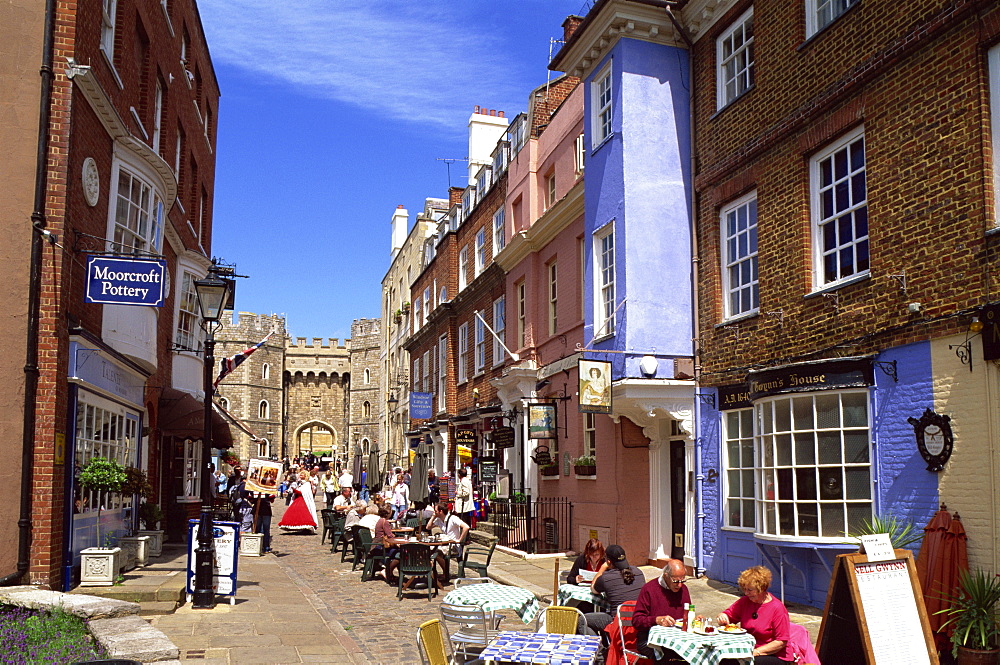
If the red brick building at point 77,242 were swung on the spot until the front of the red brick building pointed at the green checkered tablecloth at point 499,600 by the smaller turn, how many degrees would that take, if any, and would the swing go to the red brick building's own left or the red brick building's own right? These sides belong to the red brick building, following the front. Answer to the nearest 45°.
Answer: approximately 45° to the red brick building's own right

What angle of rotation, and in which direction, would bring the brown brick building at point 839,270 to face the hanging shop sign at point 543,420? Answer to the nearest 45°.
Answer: approximately 90° to its right

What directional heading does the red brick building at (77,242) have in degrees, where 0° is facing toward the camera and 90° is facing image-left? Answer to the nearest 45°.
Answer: approximately 270°

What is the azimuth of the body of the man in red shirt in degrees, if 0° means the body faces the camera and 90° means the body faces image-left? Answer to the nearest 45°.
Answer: approximately 315°

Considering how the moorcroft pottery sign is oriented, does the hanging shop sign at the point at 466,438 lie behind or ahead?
behind

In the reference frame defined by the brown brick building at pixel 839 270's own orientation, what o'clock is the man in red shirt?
The man in red shirt is roughly at 11 o'clock from the brown brick building.

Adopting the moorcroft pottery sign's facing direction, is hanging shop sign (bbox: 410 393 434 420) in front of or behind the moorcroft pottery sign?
behind

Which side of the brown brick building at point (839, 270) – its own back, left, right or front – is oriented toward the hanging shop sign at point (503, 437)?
right

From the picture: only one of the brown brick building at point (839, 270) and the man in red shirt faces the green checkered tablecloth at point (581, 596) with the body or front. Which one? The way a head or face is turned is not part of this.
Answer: the brown brick building

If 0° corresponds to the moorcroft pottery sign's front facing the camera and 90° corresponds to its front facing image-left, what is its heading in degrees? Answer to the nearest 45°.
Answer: approximately 0°

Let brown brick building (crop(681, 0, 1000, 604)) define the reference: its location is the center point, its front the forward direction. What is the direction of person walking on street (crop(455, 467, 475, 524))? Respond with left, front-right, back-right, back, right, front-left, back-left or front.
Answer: right

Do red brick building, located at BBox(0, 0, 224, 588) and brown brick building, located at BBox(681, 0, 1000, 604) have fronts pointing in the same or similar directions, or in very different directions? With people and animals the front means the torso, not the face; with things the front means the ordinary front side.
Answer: very different directions
